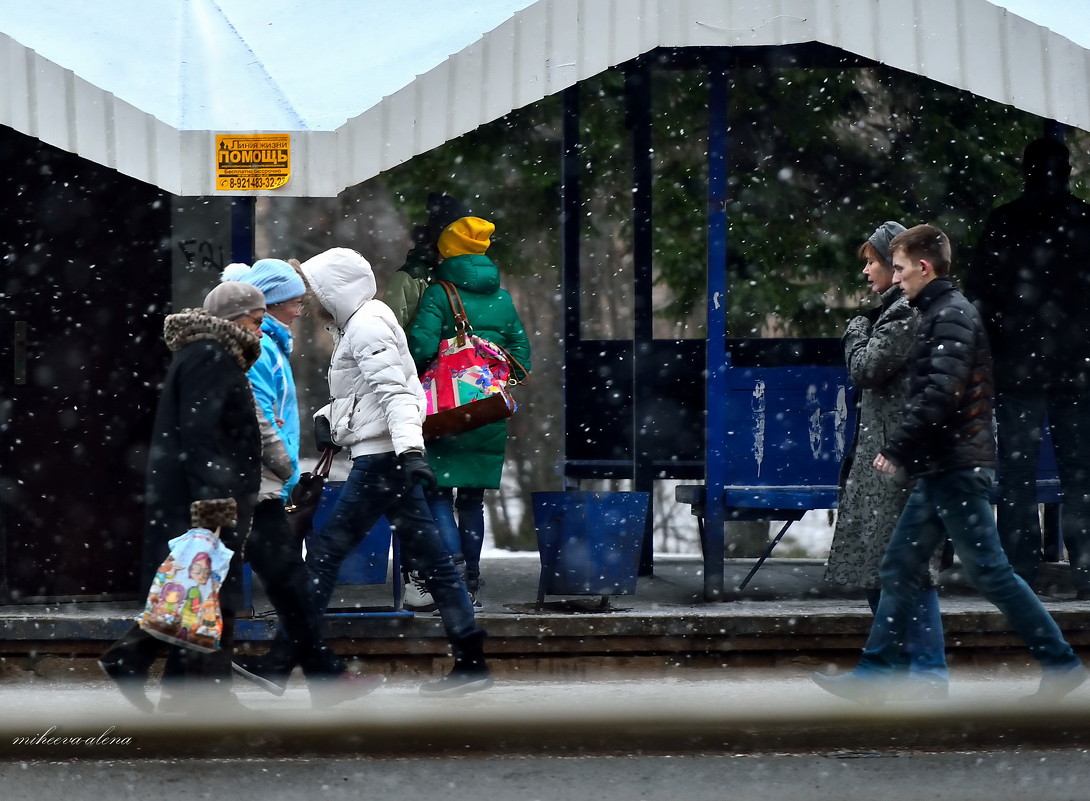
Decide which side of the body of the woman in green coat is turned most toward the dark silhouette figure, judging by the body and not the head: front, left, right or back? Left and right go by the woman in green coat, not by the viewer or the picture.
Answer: right

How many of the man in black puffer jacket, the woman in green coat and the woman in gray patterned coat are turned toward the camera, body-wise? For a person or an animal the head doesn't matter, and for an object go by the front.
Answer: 0

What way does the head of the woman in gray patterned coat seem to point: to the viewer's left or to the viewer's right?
to the viewer's left

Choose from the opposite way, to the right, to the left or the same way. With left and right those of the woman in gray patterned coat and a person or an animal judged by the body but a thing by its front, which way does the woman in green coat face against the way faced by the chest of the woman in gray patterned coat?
to the right

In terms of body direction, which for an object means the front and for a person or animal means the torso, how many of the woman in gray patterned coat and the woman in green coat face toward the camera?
0

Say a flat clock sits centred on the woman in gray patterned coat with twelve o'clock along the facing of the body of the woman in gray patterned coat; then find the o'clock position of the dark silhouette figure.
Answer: The dark silhouette figure is roughly at 4 o'clock from the woman in gray patterned coat.

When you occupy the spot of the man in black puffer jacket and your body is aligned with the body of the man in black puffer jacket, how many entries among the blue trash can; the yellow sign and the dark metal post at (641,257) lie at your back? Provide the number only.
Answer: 0

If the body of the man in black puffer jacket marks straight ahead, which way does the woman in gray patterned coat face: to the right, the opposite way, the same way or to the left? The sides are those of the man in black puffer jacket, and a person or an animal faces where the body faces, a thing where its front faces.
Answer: the same way

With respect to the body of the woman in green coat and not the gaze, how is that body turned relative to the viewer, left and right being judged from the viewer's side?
facing away from the viewer

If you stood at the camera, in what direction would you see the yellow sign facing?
facing the viewer

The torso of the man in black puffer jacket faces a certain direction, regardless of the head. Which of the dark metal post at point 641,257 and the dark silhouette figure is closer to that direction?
the dark metal post

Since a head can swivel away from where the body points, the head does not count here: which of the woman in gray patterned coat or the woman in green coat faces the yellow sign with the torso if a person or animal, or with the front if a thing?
the woman in gray patterned coat

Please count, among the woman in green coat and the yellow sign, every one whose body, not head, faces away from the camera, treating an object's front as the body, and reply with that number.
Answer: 1

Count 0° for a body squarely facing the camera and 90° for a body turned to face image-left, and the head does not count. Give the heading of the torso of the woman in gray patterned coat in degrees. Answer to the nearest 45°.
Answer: approximately 90°

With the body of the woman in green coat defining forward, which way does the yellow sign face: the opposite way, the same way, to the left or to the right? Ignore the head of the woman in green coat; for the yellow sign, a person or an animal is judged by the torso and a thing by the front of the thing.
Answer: the opposite way

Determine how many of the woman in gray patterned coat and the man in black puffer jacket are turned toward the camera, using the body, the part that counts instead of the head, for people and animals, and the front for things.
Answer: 0

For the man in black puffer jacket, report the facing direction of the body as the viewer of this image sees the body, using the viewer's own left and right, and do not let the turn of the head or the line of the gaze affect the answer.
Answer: facing to the left of the viewer

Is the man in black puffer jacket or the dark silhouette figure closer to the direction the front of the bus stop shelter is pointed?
the man in black puffer jacket

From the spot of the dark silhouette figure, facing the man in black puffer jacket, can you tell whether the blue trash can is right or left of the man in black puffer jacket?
right

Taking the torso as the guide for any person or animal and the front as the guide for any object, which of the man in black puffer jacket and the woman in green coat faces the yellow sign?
the man in black puffer jacket
